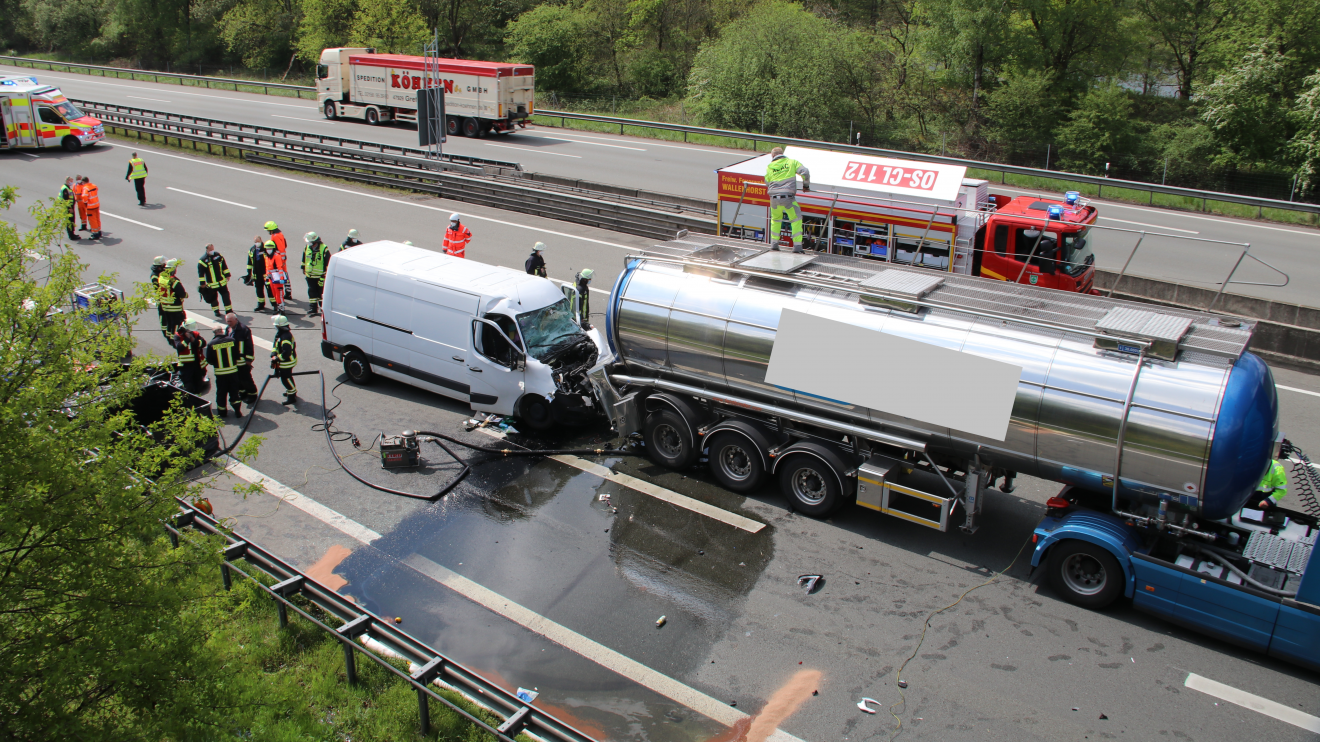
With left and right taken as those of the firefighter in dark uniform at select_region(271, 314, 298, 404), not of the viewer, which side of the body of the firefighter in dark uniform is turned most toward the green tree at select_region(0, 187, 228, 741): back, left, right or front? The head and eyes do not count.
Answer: left

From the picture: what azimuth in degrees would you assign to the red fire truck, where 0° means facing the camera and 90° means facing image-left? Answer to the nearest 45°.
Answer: approximately 315°

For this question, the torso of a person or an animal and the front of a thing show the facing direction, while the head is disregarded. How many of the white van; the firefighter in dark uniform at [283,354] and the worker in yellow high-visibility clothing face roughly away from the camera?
1

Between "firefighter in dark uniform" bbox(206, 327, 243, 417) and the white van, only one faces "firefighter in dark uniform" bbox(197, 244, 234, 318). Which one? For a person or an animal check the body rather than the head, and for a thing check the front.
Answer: "firefighter in dark uniform" bbox(206, 327, 243, 417)

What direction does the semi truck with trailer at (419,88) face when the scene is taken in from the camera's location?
facing away from the viewer and to the left of the viewer

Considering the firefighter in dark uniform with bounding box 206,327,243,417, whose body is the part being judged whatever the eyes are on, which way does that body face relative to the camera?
away from the camera

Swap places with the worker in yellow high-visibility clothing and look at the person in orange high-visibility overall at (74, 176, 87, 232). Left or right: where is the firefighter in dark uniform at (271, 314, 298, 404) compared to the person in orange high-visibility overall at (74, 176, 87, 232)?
left

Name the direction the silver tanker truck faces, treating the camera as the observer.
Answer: facing the viewer and to the right of the viewer
